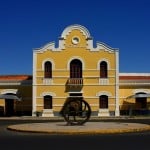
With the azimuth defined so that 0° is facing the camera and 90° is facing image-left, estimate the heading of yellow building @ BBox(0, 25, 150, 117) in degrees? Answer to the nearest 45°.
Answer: approximately 0°
